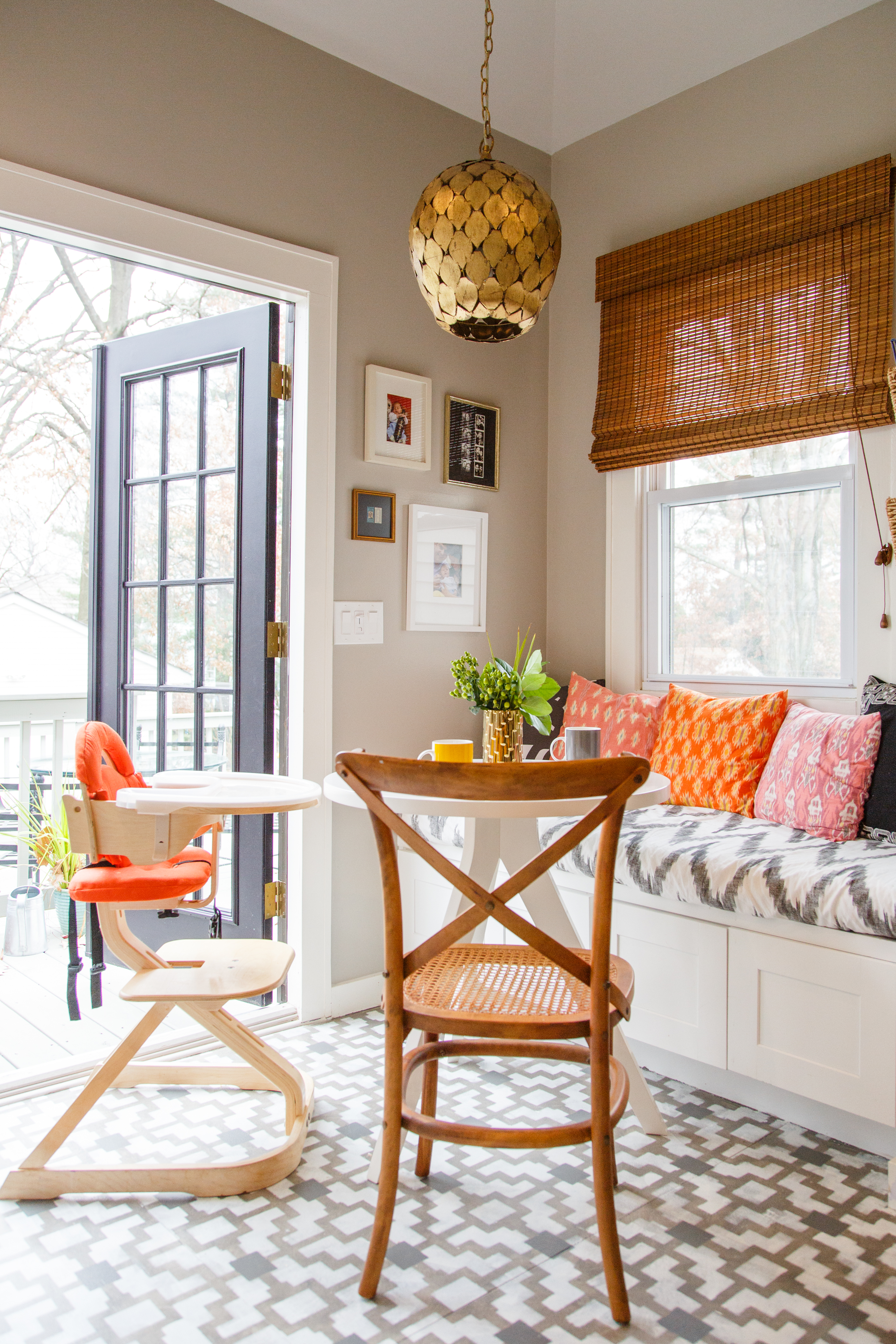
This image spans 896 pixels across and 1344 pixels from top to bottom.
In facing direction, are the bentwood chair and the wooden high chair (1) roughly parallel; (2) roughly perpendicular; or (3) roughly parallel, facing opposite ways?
roughly perpendicular

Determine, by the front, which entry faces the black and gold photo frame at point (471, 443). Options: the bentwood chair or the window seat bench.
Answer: the bentwood chair

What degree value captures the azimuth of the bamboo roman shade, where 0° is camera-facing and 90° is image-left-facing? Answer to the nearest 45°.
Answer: approximately 45°

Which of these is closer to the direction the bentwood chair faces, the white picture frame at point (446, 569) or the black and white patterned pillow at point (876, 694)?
the white picture frame

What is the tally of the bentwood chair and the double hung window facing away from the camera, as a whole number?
1

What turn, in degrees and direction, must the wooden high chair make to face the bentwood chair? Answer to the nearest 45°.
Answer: approximately 45° to its right

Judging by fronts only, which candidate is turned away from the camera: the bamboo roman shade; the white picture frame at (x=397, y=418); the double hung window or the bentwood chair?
the bentwood chair

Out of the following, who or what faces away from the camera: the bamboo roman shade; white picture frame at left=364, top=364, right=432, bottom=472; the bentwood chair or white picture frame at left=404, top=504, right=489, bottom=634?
the bentwood chair

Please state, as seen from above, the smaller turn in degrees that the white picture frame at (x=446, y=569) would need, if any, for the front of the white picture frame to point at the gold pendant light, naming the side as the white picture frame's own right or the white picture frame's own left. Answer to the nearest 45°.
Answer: approximately 45° to the white picture frame's own right

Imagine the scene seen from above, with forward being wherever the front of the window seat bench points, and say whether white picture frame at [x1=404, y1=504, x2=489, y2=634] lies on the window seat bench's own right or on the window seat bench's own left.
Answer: on the window seat bench's own right
